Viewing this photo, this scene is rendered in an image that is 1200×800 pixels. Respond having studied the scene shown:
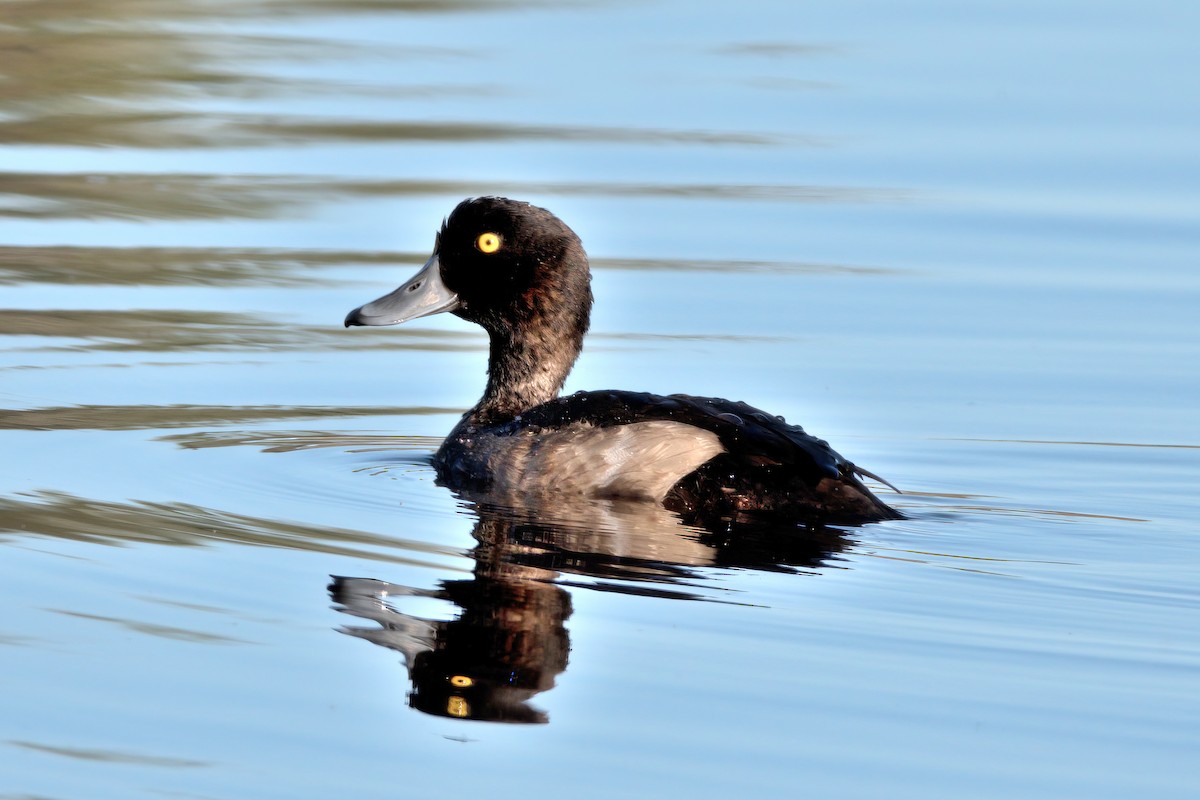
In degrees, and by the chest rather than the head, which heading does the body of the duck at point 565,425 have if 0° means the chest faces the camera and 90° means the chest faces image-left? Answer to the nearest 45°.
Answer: approximately 90°
